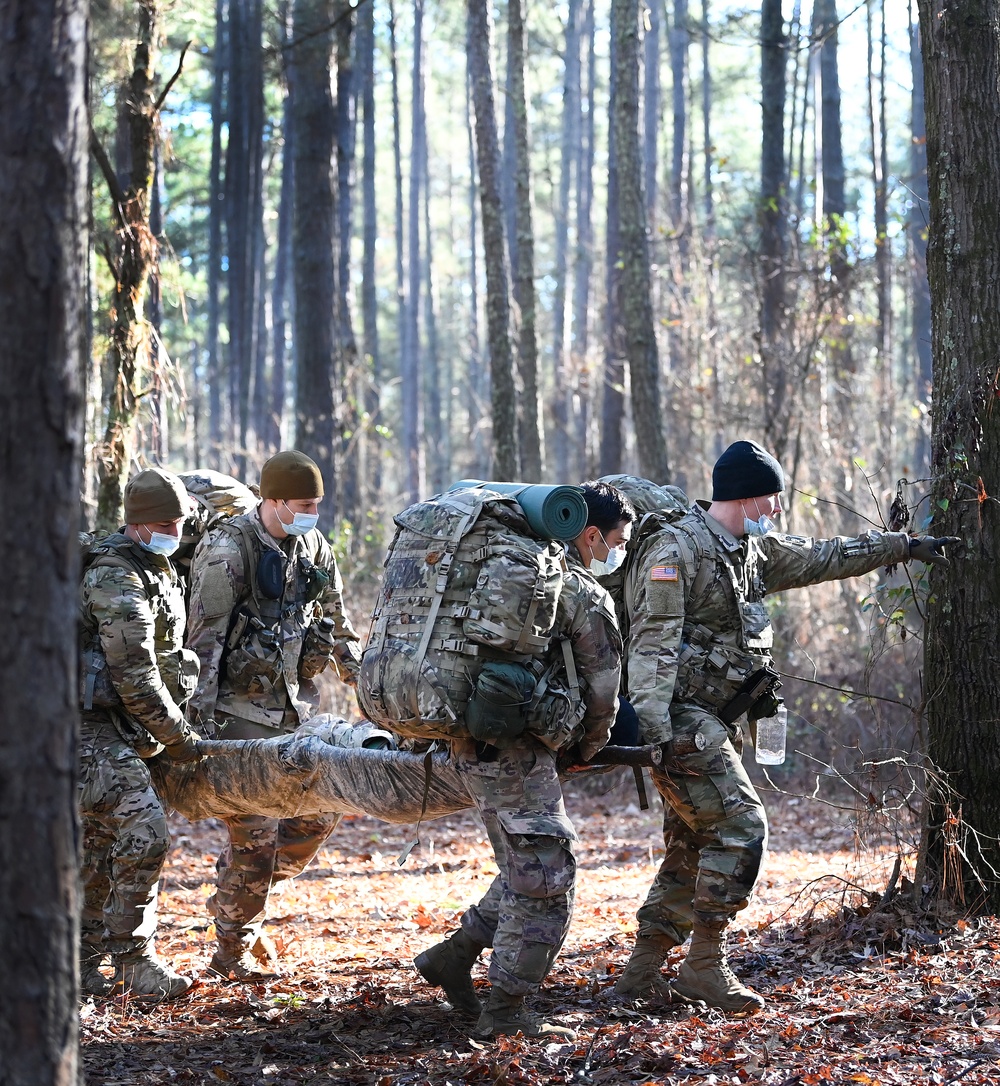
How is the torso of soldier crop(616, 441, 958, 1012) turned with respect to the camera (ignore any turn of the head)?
to the viewer's right

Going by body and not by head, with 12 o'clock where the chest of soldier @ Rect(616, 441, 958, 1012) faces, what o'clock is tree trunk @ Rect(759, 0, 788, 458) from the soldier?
The tree trunk is roughly at 9 o'clock from the soldier.

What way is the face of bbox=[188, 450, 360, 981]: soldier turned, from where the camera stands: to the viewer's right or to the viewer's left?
to the viewer's right

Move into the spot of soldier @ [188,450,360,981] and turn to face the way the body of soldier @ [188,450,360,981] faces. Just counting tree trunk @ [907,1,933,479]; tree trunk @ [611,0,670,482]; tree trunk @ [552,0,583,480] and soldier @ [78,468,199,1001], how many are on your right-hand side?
1

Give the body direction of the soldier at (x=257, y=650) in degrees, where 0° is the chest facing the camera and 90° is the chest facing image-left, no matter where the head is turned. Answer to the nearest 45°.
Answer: approximately 315°

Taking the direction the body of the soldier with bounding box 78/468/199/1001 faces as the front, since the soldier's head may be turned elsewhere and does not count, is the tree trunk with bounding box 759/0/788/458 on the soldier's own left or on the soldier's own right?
on the soldier's own left

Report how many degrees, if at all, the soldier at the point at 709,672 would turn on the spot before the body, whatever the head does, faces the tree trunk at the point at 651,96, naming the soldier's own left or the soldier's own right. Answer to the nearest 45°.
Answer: approximately 90° to the soldier's own left

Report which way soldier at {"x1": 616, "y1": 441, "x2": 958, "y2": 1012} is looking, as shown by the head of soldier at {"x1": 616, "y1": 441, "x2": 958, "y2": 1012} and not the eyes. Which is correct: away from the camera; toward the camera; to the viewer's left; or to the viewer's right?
to the viewer's right

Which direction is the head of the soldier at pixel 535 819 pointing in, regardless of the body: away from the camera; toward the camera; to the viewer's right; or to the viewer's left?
to the viewer's right

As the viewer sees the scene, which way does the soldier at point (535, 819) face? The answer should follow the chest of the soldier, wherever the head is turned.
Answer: to the viewer's right

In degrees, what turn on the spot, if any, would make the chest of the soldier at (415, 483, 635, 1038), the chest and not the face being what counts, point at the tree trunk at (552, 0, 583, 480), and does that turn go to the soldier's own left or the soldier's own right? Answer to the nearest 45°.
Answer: approximately 90° to the soldier's own left

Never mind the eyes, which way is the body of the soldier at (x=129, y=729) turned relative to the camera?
to the viewer's right

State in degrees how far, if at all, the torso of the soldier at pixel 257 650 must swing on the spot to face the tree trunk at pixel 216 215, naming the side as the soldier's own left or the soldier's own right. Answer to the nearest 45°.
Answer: approximately 135° to the soldier's own left
